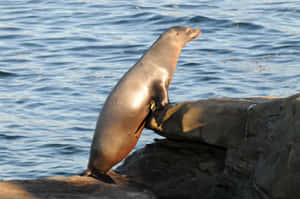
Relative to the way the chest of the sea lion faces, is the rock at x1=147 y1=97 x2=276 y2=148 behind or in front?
in front

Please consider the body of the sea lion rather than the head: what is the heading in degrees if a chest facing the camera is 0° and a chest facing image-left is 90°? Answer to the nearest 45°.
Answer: approximately 270°

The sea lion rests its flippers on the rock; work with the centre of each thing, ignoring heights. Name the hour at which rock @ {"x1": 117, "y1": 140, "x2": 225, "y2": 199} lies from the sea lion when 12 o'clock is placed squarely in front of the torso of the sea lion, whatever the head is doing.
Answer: The rock is roughly at 1 o'clock from the sea lion.
